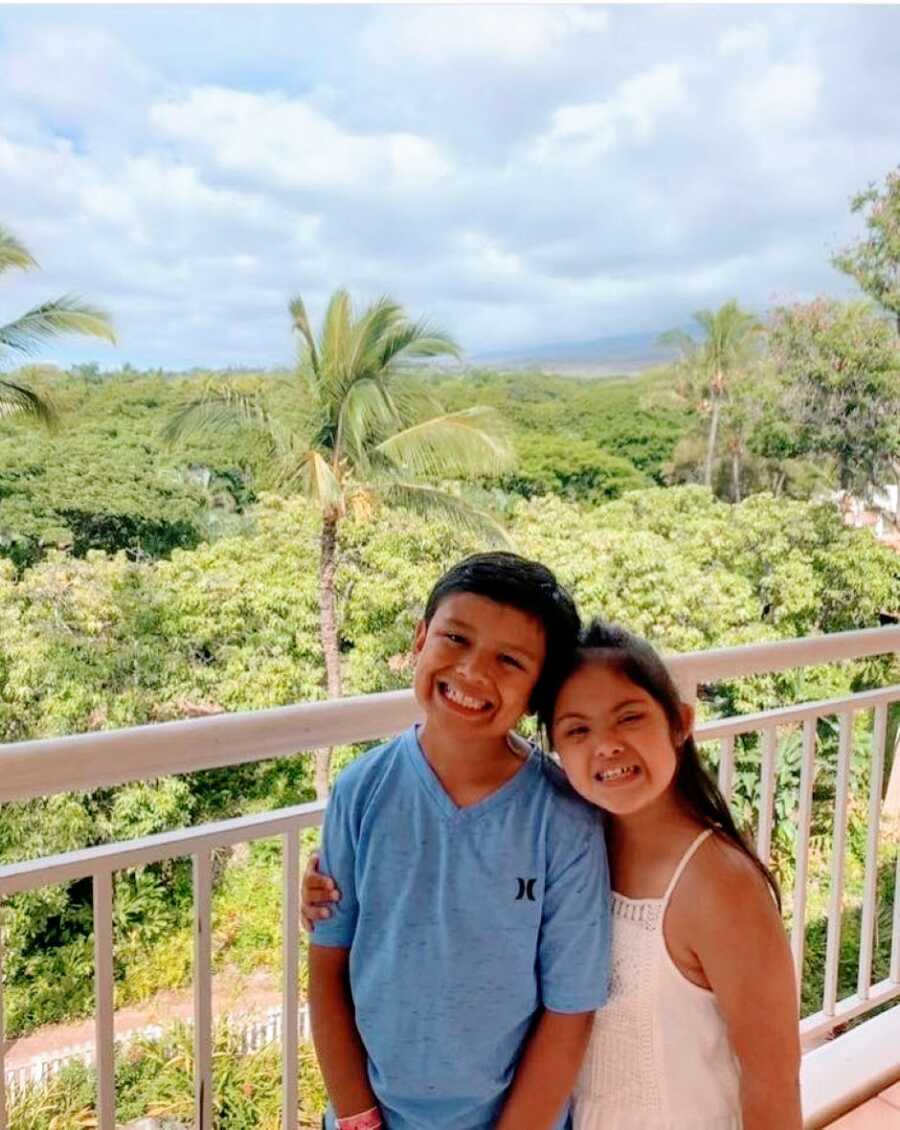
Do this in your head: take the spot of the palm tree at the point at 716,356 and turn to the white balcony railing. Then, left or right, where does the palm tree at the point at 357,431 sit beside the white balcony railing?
right

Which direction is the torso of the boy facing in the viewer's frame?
toward the camera

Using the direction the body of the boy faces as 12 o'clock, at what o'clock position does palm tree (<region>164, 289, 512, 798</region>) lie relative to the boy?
The palm tree is roughly at 6 o'clock from the boy.

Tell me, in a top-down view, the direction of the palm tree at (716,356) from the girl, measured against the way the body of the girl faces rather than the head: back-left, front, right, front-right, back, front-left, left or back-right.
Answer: back-right

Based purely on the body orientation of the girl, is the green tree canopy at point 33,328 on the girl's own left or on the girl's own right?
on the girl's own right

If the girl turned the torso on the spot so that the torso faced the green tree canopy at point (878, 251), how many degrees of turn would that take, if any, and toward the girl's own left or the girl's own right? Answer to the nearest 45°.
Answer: approximately 135° to the girl's own right

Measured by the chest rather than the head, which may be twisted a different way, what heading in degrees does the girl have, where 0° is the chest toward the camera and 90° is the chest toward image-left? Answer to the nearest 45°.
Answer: approximately 45°

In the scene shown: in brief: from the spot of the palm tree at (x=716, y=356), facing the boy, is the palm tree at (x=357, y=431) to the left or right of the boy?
right

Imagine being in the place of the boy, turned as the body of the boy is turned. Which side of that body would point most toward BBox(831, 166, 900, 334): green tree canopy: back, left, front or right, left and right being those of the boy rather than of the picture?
back

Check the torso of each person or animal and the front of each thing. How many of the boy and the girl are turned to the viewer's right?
0
